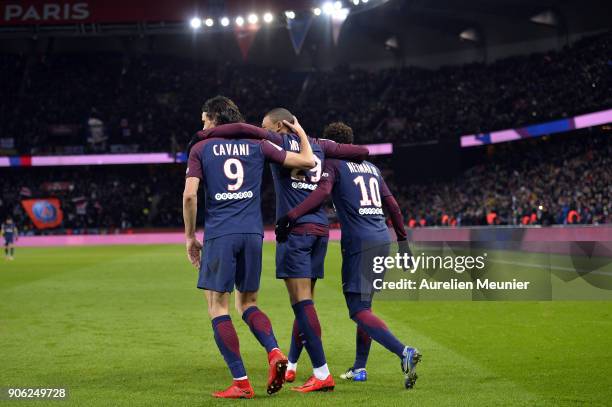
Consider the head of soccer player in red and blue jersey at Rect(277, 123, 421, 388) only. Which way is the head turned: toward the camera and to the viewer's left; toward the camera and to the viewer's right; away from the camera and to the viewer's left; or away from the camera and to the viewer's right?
away from the camera and to the viewer's left

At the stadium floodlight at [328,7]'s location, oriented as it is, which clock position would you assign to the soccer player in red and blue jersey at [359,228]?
The soccer player in red and blue jersey is roughly at 12 o'clock from the stadium floodlight.

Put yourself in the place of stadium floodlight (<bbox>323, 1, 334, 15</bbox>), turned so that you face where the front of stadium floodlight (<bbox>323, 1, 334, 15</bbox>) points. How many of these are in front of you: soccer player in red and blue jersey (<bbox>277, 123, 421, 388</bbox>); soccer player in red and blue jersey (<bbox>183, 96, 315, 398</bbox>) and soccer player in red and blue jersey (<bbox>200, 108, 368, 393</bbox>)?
3

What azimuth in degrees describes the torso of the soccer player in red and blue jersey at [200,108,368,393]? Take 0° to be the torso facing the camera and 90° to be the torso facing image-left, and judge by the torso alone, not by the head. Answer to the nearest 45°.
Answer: approximately 135°

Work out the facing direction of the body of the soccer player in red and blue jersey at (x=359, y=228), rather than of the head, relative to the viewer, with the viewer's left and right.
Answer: facing away from the viewer and to the left of the viewer

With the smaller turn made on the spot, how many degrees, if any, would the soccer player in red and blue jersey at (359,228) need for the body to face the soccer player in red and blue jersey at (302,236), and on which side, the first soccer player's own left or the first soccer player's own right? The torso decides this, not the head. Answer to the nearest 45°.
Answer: approximately 90° to the first soccer player's own left

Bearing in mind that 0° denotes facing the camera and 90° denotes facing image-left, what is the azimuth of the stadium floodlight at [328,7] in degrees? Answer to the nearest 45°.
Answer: approximately 0°

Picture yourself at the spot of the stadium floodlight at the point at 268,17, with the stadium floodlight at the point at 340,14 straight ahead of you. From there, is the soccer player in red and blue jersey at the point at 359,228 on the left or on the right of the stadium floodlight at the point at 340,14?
right

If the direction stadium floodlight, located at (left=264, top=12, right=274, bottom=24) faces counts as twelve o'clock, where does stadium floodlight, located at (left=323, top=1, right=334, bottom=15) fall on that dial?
stadium floodlight, located at (left=323, top=1, right=334, bottom=15) is roughly at 10 o'clock from stadium floodlight, located at (left=264, top=12, right=274, bottom=24).

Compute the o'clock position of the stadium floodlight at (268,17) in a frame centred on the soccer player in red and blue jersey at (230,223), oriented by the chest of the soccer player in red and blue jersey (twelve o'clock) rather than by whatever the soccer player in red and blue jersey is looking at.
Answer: The stadium floodlight is roughly at 12 o'clock from the soccer player in red and blue jersey.

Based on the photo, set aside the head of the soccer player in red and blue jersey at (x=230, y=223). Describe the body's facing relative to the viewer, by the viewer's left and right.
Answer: facing away from the viewer
